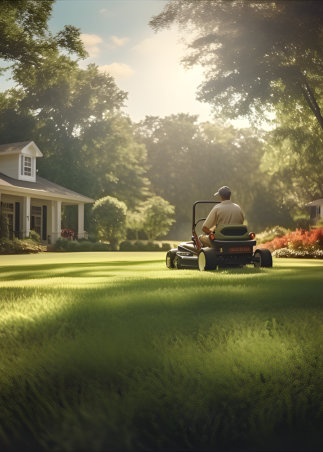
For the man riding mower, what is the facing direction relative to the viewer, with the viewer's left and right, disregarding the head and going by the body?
facing away from the viewer and to the left of the viewer

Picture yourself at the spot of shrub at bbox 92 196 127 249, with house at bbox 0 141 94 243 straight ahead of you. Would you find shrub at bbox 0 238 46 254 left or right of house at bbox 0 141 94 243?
left

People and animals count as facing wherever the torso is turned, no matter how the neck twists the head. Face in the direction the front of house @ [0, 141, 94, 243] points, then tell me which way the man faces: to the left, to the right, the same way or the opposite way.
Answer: the opposite way

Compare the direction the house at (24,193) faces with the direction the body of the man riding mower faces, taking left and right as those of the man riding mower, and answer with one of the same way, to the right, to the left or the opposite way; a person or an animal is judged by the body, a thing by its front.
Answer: the opposite way

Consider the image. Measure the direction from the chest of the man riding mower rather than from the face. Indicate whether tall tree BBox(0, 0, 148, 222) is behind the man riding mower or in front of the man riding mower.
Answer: in front

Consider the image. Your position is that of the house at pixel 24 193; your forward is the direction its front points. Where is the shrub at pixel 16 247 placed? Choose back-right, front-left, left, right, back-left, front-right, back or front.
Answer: front-right

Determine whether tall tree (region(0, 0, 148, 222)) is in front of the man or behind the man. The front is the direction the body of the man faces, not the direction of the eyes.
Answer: in front

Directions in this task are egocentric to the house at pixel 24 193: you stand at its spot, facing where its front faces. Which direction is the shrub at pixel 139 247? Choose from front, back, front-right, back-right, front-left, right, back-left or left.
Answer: front-left
